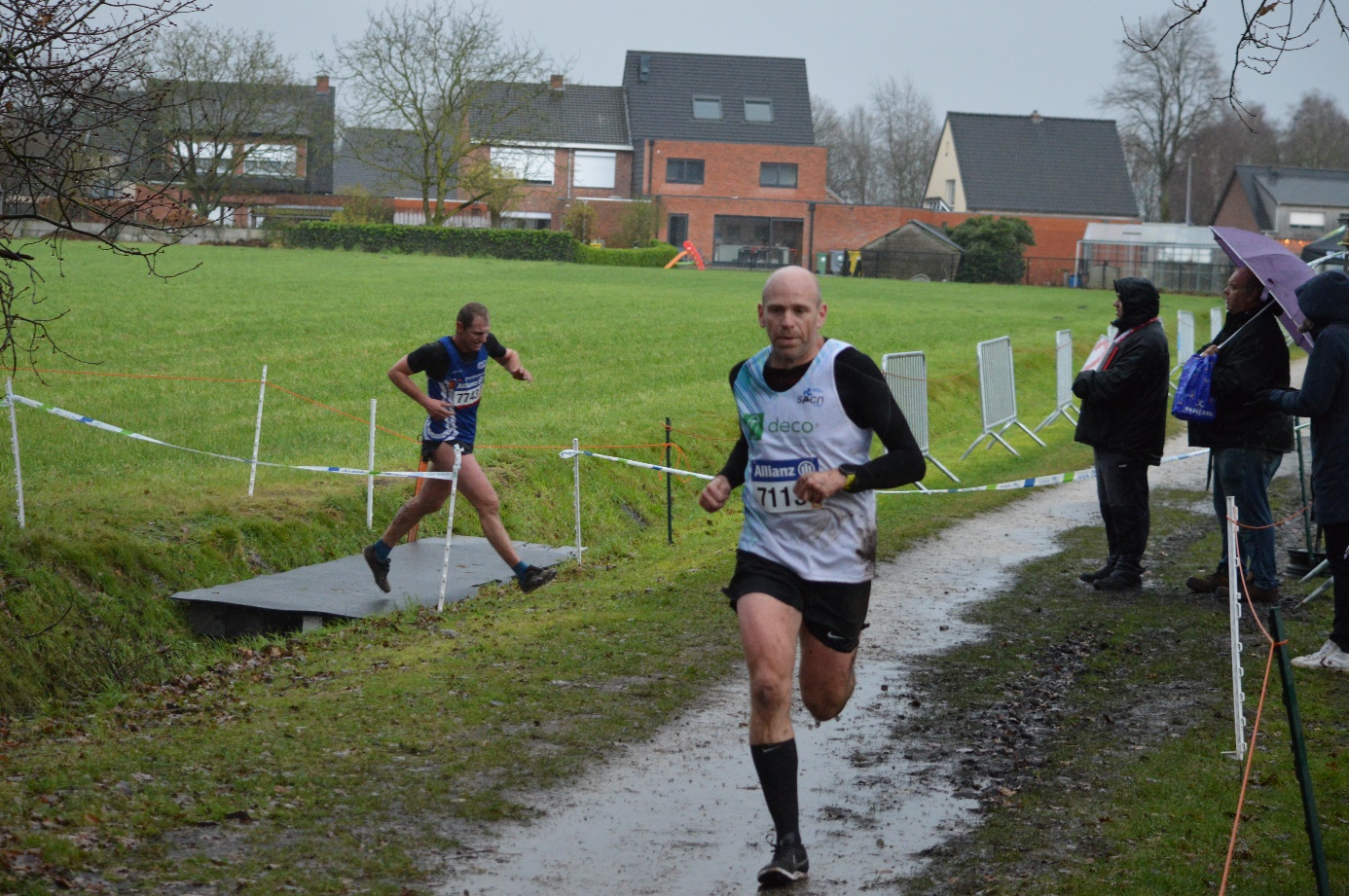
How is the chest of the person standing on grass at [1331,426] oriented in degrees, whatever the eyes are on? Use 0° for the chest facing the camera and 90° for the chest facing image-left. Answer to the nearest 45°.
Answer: approximately 90°

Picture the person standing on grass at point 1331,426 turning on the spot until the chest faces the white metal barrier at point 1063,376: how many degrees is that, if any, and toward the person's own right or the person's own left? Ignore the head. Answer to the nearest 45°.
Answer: approximately 90° to the person's own right

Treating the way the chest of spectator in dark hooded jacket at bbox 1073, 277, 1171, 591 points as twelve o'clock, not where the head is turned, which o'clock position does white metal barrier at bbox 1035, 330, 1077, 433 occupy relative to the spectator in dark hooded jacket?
The white metal barrier is roughly at 3 o'clock from the spectator in dark hooded jacket.

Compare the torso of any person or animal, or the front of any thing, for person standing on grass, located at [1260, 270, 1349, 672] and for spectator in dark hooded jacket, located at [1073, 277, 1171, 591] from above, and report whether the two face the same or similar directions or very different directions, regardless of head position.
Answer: same or similar directions

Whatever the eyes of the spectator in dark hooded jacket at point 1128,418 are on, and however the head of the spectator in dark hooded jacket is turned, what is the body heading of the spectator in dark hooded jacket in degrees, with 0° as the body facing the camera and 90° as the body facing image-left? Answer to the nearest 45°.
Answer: approximately 90°

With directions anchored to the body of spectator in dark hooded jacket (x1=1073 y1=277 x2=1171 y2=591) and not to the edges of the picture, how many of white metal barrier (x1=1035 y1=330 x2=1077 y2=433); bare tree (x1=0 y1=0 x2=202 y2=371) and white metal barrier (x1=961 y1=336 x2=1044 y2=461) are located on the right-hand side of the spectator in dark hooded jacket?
2

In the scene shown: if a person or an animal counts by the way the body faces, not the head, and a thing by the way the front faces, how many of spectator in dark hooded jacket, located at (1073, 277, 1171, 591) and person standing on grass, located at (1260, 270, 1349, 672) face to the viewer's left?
2

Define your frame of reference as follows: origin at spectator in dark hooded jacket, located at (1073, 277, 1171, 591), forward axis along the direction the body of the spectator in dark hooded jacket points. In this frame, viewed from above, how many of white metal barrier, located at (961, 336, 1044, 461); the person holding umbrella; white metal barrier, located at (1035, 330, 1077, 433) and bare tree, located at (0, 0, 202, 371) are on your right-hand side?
2

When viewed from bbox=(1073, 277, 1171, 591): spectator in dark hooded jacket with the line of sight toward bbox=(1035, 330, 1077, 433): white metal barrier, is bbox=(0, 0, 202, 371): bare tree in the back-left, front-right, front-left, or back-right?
back-left

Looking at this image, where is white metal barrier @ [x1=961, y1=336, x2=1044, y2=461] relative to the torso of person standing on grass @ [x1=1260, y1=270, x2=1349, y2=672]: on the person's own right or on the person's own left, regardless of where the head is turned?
on the person's own right
